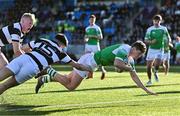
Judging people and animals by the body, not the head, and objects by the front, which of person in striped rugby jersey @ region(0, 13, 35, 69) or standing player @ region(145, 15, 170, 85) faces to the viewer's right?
person in striped rugby jersey @ region(0, 13, 35, 69)

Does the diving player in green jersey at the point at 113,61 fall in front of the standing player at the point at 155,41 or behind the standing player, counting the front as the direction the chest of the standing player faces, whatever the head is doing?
in front

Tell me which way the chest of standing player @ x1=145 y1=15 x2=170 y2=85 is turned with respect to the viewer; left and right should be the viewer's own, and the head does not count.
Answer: facing the viewer

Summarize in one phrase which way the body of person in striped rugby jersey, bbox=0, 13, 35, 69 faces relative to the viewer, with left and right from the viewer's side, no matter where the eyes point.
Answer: facing to the right of the viewer

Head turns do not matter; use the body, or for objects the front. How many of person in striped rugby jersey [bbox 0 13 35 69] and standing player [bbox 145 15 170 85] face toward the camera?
1

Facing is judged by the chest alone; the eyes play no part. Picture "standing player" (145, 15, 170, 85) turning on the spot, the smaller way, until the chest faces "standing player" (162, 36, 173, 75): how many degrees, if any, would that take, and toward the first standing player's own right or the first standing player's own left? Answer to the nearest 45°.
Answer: approximately 180°

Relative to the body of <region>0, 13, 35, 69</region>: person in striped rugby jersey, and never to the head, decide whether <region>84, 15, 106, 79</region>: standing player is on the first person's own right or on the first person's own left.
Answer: on the first person's own left

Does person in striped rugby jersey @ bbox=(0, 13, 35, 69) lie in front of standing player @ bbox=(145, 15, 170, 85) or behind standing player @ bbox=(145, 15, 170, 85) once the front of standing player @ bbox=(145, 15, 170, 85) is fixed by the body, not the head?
in front

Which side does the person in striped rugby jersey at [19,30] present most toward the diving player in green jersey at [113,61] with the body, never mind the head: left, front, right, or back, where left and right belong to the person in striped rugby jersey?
front

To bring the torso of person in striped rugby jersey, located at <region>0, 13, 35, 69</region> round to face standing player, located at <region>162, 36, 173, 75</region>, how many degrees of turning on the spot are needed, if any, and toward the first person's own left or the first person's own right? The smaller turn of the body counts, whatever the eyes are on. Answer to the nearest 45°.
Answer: approximately 45° to the first person's own left
